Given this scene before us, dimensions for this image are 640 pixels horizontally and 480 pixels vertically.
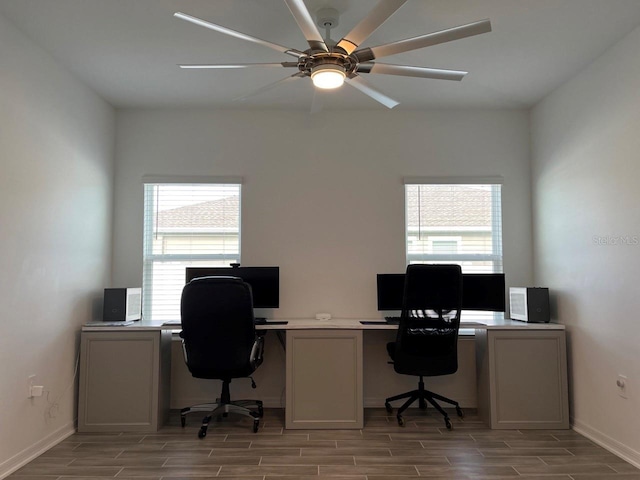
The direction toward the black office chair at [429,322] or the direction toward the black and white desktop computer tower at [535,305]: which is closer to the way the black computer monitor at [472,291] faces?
the black office chair

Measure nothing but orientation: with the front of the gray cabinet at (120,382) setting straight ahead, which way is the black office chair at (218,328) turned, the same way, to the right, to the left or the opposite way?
the opposite way

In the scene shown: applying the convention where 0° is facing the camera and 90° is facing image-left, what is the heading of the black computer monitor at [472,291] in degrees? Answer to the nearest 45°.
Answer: approximately 0°

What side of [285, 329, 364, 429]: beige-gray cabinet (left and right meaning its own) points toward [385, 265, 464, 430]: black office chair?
left

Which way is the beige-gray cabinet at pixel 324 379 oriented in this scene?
toward the camera

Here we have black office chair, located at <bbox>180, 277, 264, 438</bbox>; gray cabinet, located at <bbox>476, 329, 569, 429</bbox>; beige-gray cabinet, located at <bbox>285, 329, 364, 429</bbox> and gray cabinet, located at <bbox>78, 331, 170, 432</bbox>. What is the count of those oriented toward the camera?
3

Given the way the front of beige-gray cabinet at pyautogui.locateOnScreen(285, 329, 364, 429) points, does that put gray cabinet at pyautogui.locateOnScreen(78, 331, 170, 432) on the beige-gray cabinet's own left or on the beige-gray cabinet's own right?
on the beige-gray cabinet's own right

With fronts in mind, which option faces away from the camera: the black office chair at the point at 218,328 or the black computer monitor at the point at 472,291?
the black office chair

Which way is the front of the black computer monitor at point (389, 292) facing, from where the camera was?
facing the viewer

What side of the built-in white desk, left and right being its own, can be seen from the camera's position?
front

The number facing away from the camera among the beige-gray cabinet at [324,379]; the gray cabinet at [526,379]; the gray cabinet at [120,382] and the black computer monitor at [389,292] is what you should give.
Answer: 0

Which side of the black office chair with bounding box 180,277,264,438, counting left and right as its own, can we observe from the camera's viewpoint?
back

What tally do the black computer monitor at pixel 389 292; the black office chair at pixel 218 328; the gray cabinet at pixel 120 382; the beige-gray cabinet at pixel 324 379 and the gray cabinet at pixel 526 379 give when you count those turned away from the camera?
1
